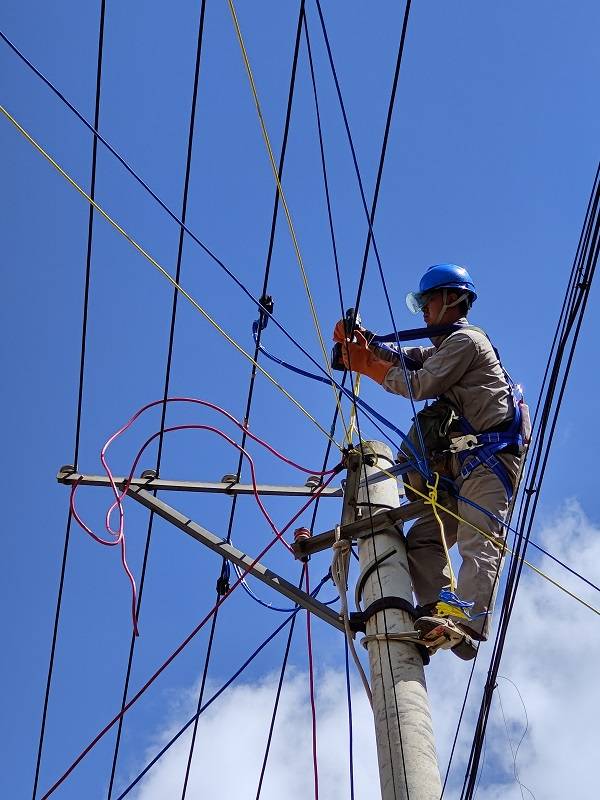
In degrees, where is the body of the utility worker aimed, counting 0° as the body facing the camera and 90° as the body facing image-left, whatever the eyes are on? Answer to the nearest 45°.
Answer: approximately 90°

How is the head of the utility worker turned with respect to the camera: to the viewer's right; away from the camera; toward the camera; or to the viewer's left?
to the viewer's left
